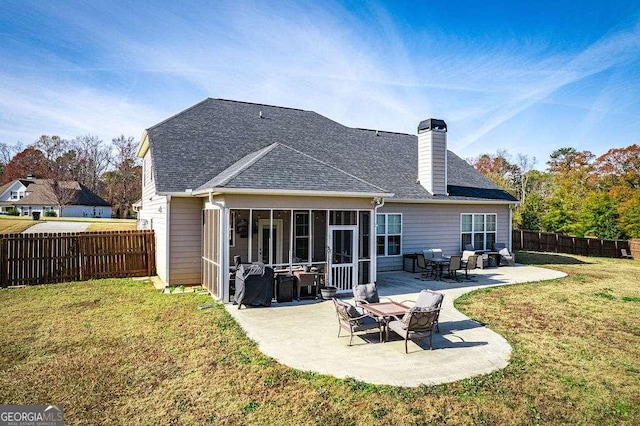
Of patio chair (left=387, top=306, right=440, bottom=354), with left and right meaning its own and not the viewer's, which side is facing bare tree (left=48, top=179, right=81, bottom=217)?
front

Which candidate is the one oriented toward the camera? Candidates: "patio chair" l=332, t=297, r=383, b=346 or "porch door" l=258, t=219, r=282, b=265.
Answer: the porch door

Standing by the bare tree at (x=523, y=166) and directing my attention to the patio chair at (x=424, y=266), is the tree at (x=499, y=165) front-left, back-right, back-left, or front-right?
front-right

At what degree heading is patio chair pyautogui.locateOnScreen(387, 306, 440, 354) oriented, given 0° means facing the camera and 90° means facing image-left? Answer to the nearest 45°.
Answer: approximately 135°

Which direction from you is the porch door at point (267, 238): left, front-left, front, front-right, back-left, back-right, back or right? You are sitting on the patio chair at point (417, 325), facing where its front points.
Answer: front

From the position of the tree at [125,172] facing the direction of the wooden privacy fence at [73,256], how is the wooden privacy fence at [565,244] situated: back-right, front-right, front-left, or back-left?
front-left

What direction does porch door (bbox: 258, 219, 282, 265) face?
toward the camera

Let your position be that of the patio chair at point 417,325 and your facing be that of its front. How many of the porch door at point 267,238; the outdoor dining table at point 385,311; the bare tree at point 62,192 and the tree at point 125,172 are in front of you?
4

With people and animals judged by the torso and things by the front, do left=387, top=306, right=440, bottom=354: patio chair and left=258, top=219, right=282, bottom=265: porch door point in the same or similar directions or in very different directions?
very different directions

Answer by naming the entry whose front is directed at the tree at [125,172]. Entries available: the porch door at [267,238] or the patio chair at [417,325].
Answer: the patio chair

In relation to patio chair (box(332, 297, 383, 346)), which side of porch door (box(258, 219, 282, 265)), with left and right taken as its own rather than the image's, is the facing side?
front

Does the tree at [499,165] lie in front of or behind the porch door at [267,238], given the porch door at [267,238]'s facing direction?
behind

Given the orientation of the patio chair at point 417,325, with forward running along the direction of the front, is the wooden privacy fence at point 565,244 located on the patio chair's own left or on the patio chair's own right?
on the patio chair's own right

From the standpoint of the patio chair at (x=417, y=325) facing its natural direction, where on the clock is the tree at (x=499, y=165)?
The tree is roughly at 2 o'clock from the patio chair.

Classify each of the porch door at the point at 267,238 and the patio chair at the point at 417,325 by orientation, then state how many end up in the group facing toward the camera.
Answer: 1

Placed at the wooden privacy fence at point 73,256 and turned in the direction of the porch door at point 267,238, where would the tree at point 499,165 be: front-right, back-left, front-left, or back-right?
front-left
